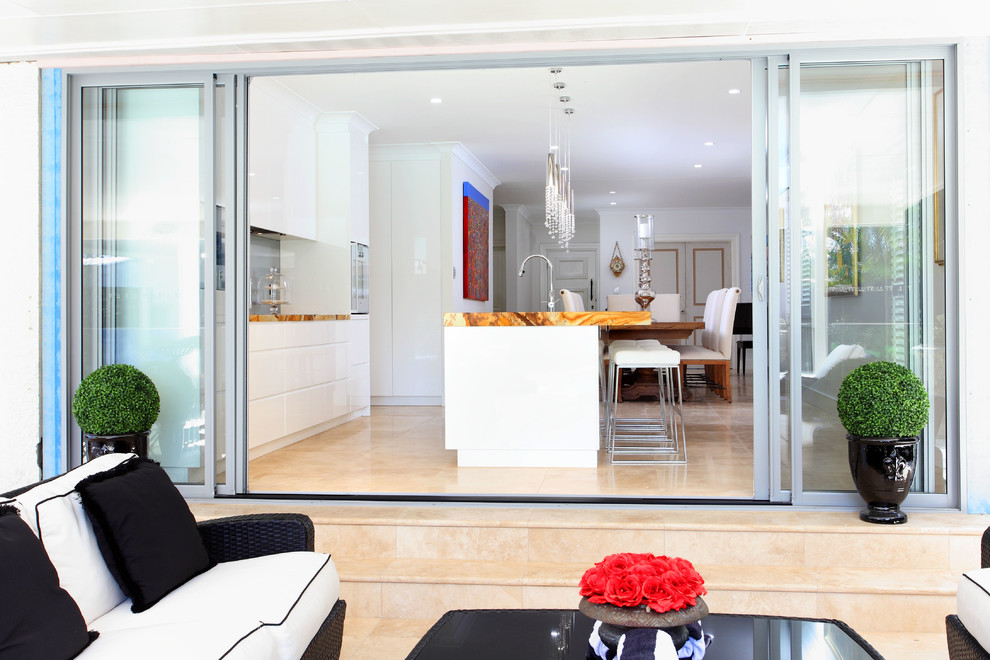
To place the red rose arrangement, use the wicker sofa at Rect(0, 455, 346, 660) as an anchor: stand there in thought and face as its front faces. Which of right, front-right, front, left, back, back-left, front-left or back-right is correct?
front

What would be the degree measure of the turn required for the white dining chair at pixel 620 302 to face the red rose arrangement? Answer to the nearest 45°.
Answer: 0° — it already faces it

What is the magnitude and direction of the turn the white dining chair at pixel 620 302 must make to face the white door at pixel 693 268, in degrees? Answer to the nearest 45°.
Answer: approximately 180°

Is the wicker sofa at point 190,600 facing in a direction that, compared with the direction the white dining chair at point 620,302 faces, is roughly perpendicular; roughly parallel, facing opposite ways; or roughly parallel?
roughly perpendicular

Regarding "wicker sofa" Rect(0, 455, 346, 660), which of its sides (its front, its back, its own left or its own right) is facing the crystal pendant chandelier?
left

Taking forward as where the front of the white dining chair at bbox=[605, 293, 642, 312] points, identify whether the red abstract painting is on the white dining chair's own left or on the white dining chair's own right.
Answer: on the white dining chair's own right

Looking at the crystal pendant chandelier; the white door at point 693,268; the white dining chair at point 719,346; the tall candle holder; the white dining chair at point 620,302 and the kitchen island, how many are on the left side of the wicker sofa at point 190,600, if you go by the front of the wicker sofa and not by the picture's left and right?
6

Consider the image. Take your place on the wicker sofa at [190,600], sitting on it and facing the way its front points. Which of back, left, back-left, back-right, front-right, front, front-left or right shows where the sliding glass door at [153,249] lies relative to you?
back-left

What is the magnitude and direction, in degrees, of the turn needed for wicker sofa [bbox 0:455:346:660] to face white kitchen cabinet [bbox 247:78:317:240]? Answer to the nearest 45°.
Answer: approximately 135° to its left

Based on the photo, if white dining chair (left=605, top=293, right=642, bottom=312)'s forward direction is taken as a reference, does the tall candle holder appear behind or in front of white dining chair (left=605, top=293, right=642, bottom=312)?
in front

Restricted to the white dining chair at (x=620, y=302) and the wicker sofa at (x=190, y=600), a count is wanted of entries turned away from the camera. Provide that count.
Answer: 0

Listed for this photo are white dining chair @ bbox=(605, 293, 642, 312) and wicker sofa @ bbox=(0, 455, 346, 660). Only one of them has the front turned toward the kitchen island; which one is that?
the white dining chair

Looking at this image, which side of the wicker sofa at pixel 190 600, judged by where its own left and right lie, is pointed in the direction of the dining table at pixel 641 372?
left

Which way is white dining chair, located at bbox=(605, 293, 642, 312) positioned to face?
toward the camera

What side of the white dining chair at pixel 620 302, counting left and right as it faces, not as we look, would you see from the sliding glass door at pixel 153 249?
front

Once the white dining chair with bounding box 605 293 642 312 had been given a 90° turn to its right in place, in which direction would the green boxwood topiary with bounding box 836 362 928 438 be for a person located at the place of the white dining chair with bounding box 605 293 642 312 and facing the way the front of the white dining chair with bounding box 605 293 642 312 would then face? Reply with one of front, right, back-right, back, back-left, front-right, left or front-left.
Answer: left
